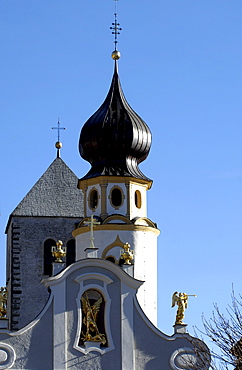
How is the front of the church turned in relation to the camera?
facing the viewer
